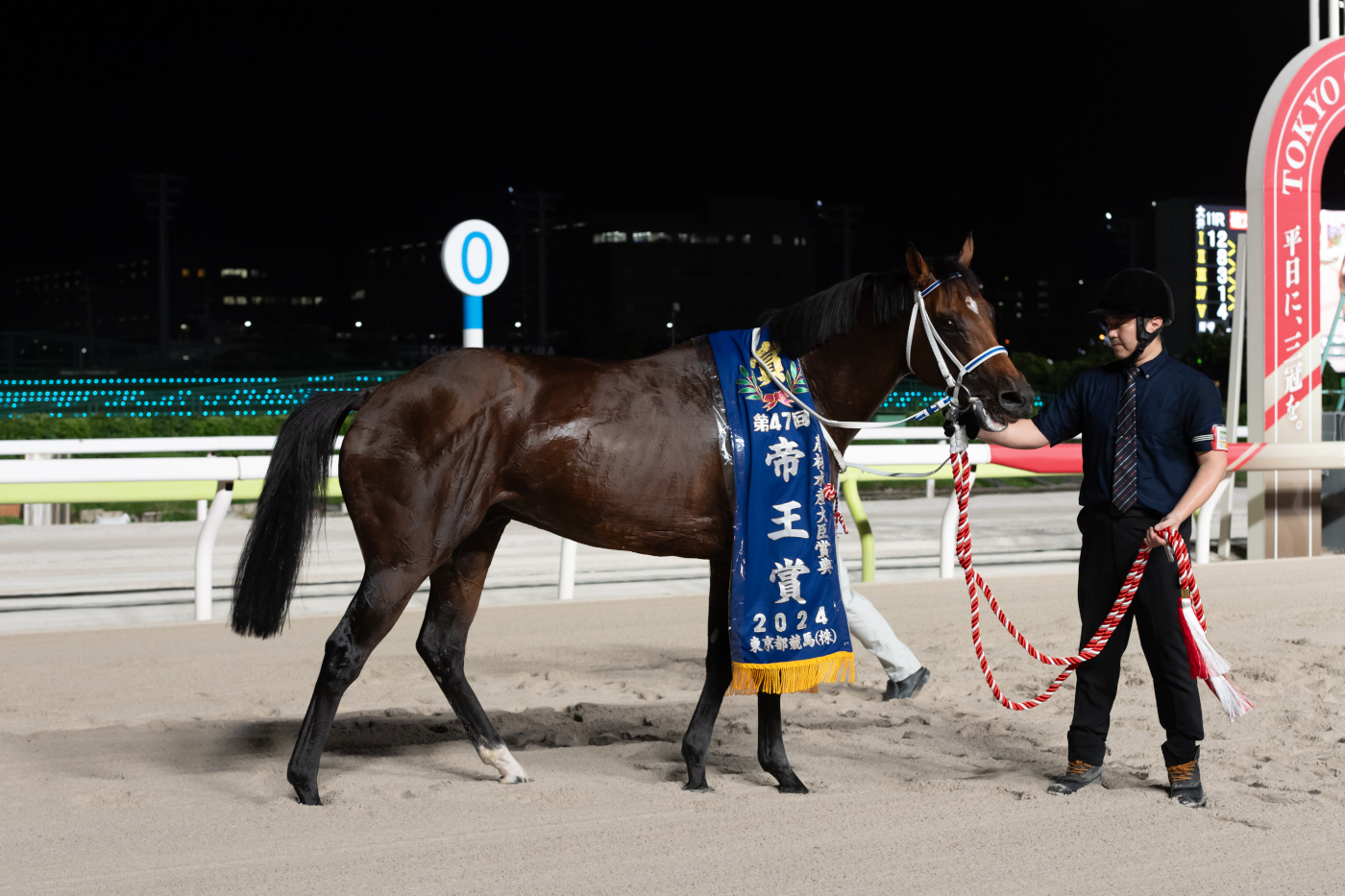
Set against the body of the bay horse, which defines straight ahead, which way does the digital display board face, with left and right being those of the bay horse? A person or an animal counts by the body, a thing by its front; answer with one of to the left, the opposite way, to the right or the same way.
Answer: to the right

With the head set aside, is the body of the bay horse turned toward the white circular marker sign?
no

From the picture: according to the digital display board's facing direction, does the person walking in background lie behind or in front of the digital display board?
in front

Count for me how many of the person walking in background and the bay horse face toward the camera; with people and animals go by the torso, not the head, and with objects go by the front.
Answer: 0

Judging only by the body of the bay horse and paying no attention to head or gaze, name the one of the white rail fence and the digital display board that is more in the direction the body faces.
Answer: the digital display board

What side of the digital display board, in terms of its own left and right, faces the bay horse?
front

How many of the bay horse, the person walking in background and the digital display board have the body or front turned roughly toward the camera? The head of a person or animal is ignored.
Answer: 1

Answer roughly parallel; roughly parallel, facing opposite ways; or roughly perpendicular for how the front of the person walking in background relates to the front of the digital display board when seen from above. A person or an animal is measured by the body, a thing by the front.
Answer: roughly perpendicular

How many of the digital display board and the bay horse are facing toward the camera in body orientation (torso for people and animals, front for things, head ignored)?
1

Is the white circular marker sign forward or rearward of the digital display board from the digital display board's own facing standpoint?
forward

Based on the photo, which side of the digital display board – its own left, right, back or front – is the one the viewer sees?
front

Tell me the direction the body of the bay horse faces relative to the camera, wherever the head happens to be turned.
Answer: to the viewer's right

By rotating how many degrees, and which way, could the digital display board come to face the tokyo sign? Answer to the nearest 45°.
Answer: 0° — it already faces it

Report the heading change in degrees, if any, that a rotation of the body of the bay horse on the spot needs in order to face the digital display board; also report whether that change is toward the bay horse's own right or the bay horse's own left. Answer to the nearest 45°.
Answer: approximately 45° to the bay horse's own left

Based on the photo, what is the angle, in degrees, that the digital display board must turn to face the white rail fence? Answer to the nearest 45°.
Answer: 0° — it already faces it
